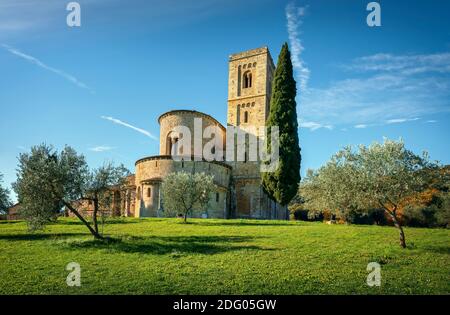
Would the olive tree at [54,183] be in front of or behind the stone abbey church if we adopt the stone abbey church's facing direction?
behind

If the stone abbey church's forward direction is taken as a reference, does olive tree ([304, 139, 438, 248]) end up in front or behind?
behind

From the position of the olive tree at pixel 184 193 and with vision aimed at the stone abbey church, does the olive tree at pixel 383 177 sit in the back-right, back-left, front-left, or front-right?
back-right

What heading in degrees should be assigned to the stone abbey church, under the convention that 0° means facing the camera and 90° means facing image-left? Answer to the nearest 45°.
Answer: approximately 180°

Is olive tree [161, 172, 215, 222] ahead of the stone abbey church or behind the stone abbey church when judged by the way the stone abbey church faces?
behind
